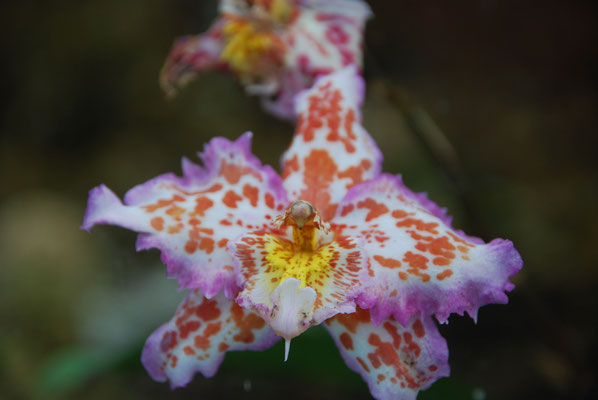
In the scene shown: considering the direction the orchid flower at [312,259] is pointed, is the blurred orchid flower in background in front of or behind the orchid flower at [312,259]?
behind

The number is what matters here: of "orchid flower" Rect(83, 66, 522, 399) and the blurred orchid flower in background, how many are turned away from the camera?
0

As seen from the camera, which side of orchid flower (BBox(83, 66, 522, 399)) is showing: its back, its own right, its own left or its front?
front

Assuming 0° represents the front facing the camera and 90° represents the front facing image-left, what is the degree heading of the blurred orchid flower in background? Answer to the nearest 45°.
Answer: approximately 45°

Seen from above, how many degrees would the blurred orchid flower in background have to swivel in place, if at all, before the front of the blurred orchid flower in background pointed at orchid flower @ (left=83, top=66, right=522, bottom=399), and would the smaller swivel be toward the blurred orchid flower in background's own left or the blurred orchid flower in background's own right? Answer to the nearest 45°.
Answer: approximately 45° to the blurred orchid flower in background's own left
